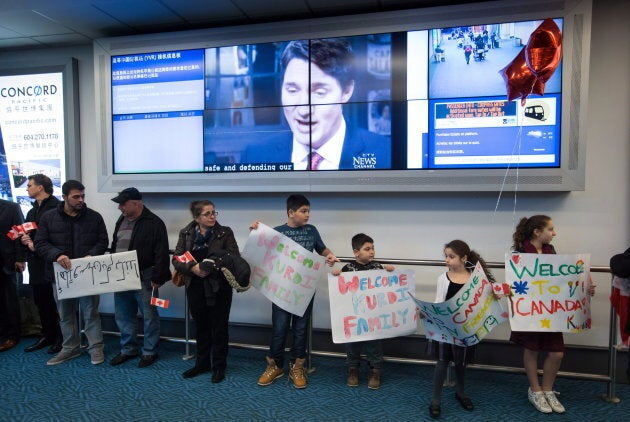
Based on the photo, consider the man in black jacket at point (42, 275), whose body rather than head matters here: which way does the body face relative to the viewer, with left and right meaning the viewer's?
facing the viewer and to the left of the viewer

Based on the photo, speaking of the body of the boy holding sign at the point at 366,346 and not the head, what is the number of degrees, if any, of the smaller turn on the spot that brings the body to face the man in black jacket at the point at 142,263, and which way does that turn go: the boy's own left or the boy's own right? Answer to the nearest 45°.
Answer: approximately 90° to the boy's own right

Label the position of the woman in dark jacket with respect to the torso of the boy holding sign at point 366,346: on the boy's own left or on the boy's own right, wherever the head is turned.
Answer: on the boy's own right

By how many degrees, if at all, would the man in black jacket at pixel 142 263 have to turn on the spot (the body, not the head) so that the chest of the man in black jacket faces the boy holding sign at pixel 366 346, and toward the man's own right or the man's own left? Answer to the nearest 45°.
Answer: approximately 90° to the man's own left

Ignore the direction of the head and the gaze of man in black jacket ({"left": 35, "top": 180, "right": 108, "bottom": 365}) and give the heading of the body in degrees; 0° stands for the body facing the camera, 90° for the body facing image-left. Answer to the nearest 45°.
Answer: approximately 0°

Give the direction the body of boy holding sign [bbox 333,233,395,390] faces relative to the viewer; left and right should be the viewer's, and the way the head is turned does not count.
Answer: facing the viewer

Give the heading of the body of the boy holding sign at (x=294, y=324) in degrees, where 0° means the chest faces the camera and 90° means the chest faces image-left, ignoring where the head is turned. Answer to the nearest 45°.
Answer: approximately 0°

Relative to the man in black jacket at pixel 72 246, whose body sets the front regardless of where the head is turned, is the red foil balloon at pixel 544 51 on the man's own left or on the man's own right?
on the man's own left

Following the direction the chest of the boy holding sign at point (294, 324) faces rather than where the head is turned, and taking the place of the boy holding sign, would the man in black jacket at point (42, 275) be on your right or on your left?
on your right

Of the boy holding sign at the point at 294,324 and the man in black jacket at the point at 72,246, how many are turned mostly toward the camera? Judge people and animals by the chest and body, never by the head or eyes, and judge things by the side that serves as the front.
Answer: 2

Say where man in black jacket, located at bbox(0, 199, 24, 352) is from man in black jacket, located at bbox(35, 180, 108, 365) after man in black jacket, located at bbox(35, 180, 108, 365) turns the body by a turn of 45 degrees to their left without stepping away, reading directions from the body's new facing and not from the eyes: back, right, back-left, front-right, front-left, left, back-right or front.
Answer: back

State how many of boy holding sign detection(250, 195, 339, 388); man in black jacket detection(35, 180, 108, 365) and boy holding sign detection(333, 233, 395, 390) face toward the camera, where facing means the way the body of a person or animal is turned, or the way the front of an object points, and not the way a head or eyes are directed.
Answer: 3

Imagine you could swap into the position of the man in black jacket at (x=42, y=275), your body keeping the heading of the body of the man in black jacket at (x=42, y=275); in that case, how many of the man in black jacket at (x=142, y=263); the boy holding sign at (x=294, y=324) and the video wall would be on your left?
3
